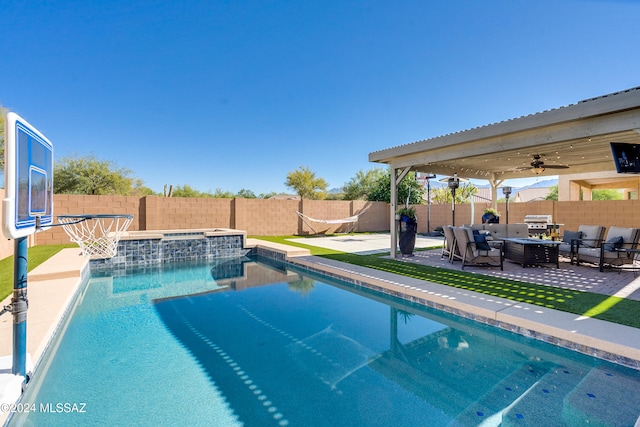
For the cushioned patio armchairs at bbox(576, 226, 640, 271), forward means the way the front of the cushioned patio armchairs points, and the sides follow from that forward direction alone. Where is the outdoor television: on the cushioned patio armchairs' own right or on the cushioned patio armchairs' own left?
on the cushioned patio armchairs' own left

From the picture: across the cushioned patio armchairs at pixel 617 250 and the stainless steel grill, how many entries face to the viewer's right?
0

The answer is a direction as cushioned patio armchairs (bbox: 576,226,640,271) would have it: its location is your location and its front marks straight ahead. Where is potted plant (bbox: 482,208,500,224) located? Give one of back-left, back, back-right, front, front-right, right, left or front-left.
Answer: right

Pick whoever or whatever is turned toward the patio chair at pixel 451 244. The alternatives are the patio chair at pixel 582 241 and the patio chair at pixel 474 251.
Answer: the patio chair at pixel 582 241

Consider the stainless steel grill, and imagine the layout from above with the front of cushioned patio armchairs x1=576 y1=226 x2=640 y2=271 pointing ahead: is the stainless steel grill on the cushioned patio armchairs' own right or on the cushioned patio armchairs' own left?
on the cushioned patio armchairs' own right

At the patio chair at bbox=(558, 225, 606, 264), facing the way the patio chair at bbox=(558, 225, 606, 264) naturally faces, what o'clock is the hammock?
The hammock is roughly at 2 o'clock from the patio chair.

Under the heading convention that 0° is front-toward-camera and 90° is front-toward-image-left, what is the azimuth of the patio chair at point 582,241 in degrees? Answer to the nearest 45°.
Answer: approximately 45°

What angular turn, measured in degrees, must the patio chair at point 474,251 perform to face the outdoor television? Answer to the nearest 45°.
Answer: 0° — it already faces it

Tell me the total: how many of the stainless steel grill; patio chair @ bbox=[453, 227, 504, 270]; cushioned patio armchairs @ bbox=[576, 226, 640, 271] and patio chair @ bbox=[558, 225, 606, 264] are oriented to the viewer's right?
1

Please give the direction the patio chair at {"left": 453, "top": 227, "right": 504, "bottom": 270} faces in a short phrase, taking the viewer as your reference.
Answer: facing to the right of the viewer

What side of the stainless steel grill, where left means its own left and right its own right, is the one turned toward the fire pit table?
front

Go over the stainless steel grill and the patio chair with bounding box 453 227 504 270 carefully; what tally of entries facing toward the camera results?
1

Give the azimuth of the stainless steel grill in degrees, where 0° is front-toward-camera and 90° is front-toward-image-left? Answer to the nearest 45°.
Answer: approximately 0°
